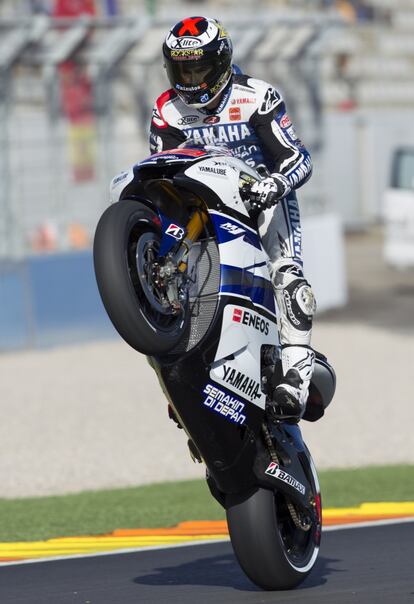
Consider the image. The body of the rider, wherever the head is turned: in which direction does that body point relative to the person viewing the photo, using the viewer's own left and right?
facing the viewer and to the left of the viewer

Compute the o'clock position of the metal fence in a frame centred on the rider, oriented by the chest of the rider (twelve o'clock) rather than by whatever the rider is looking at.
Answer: The metal fence is roughly at 4 o'clock from the rider.
